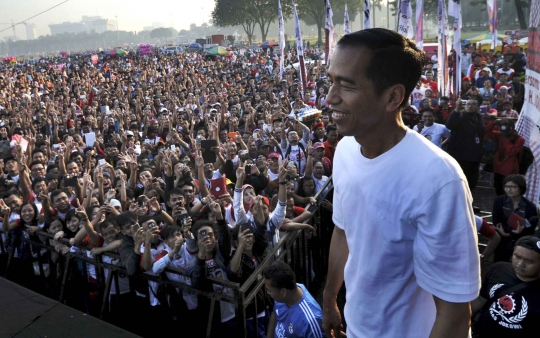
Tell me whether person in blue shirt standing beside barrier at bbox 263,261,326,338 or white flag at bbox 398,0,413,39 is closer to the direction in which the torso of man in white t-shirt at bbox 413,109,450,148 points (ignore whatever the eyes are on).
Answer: the person in blue shirt standing beside barrier

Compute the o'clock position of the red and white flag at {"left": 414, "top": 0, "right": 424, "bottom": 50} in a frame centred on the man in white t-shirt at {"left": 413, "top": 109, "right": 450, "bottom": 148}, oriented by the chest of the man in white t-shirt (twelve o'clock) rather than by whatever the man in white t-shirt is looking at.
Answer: The red and white flag is roughly at 6 o'clock from the man in white t-shirt.

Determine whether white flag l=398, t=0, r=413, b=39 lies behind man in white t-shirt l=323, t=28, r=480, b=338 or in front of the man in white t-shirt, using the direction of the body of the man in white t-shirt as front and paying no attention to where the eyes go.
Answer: behind

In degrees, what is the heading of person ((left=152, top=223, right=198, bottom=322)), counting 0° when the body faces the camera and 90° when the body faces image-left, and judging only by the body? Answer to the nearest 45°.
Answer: approximately 315°

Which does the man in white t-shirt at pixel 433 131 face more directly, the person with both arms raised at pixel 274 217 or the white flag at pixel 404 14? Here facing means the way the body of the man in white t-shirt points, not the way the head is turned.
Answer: the person with both arms raised

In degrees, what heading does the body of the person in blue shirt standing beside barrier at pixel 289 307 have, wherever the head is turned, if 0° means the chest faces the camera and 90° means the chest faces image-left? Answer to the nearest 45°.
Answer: approximately 45°

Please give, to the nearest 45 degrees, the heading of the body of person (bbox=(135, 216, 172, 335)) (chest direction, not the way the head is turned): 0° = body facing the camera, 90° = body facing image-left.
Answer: approximately 315°

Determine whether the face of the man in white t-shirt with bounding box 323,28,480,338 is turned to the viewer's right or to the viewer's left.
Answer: to the viewer's left
